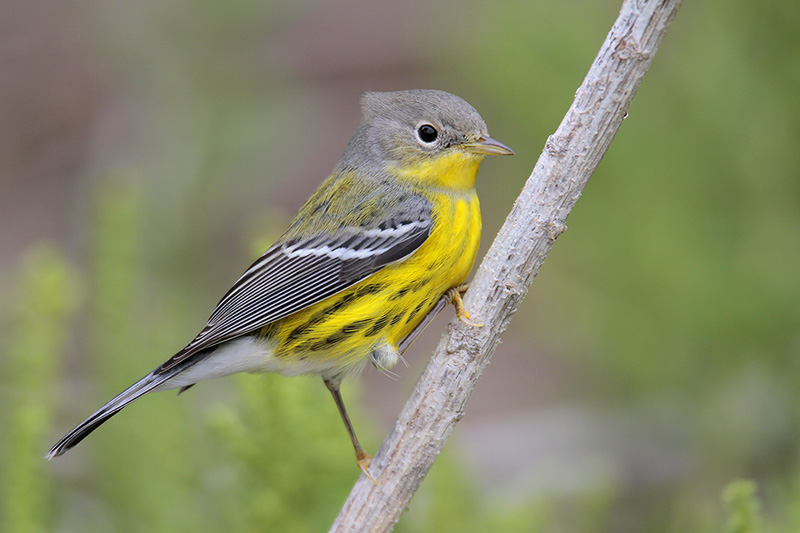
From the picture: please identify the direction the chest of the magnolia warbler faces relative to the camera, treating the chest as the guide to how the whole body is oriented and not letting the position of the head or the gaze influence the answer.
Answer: to the viewer's right
